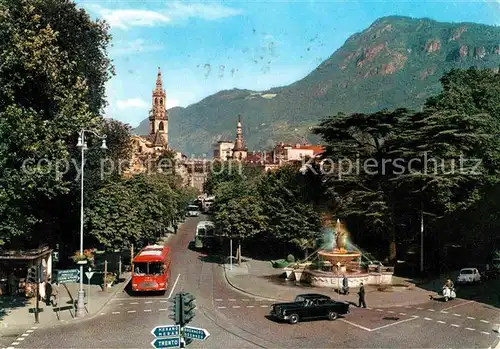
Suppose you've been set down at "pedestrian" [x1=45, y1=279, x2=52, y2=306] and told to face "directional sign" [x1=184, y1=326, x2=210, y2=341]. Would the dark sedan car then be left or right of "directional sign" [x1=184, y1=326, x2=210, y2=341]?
left

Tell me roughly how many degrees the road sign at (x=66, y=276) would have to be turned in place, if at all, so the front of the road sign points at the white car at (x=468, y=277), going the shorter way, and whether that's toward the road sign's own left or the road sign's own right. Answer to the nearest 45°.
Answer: approximately 90° to the road sign's own left

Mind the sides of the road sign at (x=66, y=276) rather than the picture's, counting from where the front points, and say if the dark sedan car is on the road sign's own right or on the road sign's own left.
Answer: on the road sign's own left
